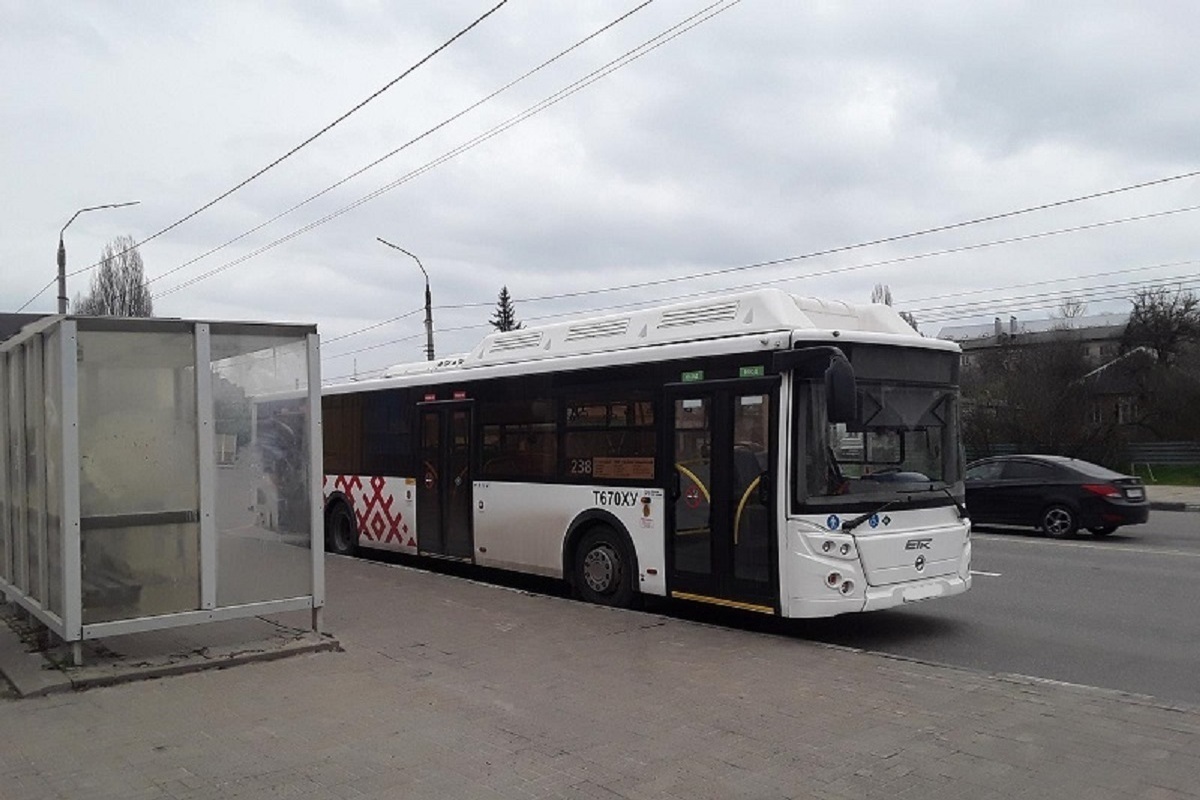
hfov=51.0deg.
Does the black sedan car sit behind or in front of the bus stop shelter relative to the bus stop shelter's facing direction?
in front

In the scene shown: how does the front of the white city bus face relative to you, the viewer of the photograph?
facing the viewer and to the right of the viewer

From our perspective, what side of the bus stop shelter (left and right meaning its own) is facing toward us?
right

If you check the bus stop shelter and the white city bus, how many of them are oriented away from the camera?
0

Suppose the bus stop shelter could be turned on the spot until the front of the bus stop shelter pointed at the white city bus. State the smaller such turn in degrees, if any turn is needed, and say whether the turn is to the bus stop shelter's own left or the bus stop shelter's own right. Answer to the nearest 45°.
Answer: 0° — it already faces it

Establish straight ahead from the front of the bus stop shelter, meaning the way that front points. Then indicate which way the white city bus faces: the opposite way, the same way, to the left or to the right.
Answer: to the right

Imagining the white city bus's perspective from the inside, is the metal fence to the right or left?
on its left

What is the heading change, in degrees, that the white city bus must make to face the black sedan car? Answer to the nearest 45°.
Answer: approximately 90° to its left
